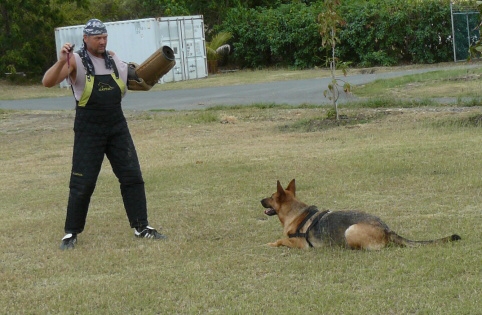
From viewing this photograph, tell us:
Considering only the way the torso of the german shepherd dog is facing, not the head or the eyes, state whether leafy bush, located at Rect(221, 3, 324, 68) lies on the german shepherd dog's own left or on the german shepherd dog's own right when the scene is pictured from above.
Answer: on the german shepherd dog's own right

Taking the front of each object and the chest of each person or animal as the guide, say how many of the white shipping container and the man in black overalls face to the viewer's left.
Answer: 0

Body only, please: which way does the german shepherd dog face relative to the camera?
to the viewer's left

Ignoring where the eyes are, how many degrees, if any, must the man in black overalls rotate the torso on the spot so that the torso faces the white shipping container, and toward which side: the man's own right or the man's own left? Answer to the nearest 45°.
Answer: approximately 135° to the man's own left

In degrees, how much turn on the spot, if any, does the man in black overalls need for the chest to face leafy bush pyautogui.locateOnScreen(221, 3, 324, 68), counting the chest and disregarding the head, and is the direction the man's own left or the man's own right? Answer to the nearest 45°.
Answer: approximately 135° to the man's own left

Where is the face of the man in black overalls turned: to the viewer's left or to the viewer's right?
to the viewer's right

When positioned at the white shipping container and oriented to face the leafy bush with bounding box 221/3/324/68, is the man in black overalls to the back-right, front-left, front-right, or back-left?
back-right

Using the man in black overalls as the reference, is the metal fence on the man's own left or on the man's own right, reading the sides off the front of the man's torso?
on the man's own left

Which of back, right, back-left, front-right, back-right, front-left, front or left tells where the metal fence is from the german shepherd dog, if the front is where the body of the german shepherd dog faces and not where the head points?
right

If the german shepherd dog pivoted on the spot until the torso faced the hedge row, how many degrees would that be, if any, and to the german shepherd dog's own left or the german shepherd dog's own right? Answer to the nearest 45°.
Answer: approximately 90° to the german shepherd dog's own right

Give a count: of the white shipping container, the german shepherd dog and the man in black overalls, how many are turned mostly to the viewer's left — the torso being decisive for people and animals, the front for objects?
1

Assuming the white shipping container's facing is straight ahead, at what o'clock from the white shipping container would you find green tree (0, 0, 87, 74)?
The green tree is roughly at 6 o'clock from the white shipping container.

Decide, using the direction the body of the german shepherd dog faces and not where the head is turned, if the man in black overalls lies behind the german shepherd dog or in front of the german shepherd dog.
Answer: in front

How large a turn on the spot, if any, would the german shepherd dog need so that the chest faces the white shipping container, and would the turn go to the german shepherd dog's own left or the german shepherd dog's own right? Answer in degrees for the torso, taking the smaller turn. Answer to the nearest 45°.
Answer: approximately 90° to the german shepherd dog's own right

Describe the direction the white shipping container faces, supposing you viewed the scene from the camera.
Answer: facing the viewer and to the right of the viewer
